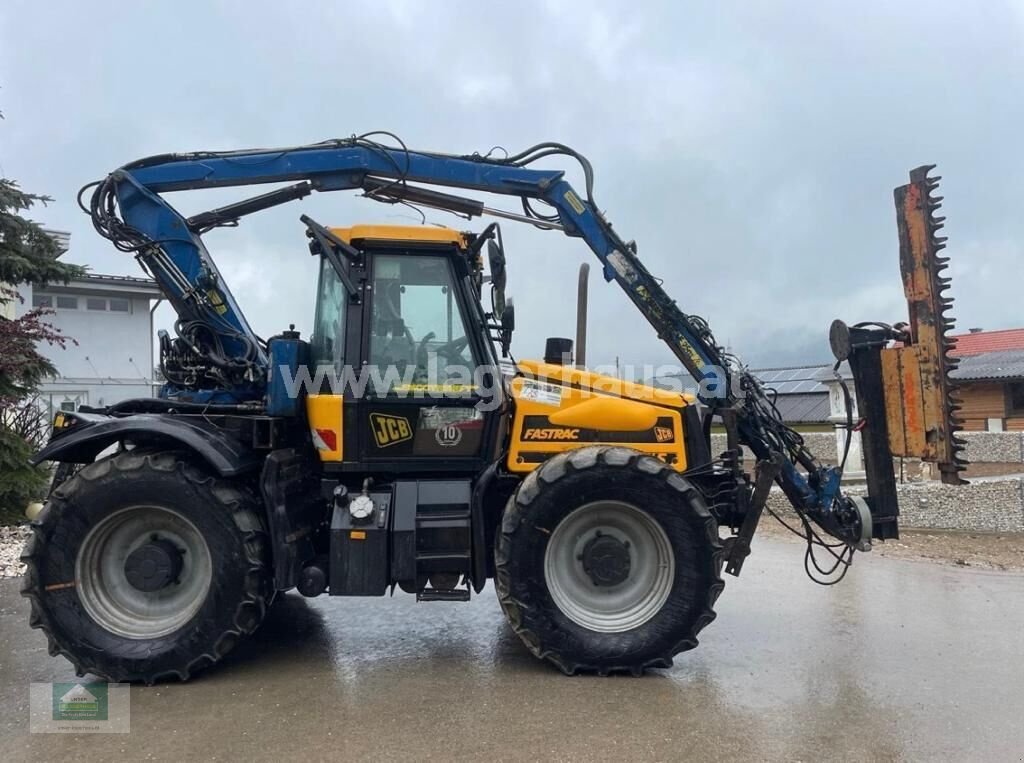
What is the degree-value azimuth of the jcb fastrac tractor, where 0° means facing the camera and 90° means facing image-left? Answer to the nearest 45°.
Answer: approximately 270°

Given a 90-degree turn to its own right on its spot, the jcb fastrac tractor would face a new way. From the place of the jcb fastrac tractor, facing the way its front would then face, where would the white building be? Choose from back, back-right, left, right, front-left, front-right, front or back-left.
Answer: back-right

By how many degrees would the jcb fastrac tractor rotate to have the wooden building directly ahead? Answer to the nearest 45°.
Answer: approximately 45° to its left
